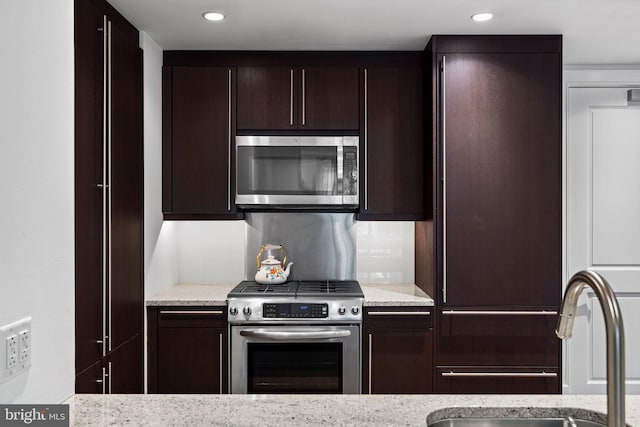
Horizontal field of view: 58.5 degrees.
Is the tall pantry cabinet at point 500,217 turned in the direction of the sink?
yes

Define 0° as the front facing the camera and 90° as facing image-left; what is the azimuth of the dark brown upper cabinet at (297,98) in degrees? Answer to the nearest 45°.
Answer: approximately 0°

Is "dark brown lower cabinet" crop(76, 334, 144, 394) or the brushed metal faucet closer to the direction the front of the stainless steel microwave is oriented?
the brushed metal faucet

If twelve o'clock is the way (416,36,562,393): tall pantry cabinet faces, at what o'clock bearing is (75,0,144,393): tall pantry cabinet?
(75,0,144,393): tall pantry cabinet is roughly at 2 o'clock from (416,36,562,393): tall pantry cabinet.

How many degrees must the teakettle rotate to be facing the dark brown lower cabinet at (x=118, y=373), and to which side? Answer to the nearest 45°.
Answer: approximately 135° to its right

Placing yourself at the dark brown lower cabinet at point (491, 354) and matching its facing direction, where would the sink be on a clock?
The sink is roughly at 12 o'clock from the dark brown lower cabinet.

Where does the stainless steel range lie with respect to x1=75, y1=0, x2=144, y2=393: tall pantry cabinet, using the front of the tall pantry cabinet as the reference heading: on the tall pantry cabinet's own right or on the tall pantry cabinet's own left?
on the tall pantry cabinet's own left

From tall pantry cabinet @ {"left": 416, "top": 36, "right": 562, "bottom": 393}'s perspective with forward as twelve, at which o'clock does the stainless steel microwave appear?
The stainless steel microwave is roughly at 3 o'clock from the tall pantry cabinet.
